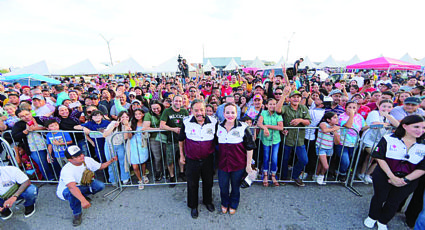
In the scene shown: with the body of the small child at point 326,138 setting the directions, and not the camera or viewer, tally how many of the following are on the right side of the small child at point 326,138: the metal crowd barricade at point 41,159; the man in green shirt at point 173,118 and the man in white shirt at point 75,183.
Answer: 3

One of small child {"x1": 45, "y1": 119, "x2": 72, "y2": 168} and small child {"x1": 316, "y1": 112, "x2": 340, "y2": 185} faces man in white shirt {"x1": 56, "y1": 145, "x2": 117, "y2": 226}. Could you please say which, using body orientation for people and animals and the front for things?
small child {"x1": 45, "y1": 119, "x2": 72, "y2": 168}

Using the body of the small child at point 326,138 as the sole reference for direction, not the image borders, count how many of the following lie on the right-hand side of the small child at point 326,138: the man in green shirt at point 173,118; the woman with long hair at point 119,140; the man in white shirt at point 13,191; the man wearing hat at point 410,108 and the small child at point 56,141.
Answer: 4

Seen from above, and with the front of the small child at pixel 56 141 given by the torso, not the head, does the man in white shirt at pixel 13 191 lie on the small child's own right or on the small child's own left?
on the small child's own right

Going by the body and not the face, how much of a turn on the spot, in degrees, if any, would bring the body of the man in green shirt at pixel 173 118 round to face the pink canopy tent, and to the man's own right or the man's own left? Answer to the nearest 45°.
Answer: approximately 135° to the man's own left

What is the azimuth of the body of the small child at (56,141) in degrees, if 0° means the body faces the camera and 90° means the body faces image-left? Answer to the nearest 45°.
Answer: approximately 0°

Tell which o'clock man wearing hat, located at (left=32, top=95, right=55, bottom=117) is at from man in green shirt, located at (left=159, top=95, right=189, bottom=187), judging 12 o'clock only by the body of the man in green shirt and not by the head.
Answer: The man wearing hat is roughly at 4 o'clock from the man in green shirt.

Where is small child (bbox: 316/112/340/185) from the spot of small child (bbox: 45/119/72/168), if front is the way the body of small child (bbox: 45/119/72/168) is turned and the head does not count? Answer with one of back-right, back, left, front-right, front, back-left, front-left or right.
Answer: front-left

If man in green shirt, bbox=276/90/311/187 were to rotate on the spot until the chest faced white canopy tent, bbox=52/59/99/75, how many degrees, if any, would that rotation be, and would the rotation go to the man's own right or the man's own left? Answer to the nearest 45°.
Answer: approximately 90° to the man's own right

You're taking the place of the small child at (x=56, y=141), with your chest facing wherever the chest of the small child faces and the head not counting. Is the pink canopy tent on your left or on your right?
on your left

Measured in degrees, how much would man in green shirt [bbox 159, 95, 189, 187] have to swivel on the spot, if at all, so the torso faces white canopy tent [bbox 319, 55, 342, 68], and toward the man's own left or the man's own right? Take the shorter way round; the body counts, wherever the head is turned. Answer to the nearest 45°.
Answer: approximately 135° to the man's own left

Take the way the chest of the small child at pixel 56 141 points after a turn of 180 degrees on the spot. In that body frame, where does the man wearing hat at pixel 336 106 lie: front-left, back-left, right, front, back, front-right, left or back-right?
back-right

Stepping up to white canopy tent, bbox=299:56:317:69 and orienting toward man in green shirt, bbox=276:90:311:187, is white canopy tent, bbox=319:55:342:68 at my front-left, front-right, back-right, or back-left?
back-left
